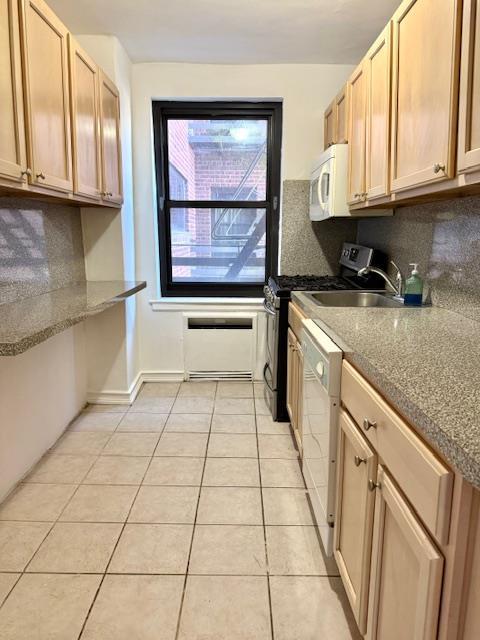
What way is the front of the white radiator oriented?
toward the camera

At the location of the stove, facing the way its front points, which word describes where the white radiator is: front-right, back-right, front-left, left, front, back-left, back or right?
front-right

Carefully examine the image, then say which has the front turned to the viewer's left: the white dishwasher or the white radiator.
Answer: the white dishwasher

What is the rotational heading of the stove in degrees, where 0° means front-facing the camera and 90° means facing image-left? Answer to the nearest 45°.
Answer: approximately 90°

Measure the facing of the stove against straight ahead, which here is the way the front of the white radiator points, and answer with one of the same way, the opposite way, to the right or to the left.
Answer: to the right

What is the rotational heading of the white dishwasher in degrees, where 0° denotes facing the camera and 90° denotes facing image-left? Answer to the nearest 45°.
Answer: approximately 90°

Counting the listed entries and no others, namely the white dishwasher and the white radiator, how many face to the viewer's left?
1

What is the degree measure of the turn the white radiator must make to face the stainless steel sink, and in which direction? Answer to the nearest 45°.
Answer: approximately 45° to its left

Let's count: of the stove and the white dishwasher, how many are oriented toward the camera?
0

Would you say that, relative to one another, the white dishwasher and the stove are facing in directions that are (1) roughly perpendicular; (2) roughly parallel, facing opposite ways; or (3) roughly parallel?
roughly parallel

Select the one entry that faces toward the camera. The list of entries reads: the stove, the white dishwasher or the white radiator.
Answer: the white radiator

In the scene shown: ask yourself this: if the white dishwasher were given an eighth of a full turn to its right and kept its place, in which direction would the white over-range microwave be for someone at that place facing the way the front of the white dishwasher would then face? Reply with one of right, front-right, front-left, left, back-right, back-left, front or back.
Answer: front-right
